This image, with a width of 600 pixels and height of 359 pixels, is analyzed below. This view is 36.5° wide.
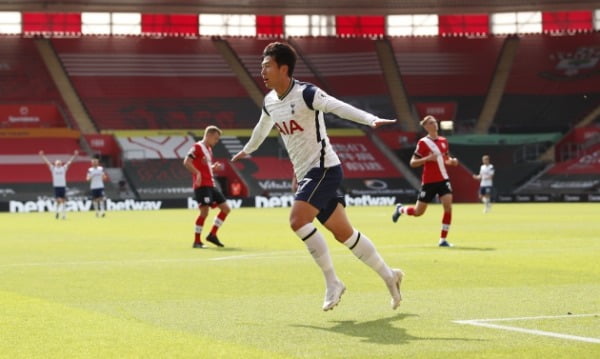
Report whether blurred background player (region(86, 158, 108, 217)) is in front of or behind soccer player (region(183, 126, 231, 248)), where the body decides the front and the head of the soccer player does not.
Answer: behind

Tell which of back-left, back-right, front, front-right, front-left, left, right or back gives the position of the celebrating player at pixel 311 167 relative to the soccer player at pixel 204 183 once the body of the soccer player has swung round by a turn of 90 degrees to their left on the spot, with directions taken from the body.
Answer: back-right

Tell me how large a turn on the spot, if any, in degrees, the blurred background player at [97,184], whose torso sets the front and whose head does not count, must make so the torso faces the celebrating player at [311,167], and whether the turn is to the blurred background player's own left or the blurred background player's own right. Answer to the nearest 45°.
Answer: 0° — they already face them

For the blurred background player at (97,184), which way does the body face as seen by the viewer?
toward the camera

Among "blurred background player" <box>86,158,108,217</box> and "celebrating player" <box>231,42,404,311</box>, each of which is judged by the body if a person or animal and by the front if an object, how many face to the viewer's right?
0

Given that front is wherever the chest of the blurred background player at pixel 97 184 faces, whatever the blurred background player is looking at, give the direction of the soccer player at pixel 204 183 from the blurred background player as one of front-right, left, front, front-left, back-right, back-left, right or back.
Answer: front

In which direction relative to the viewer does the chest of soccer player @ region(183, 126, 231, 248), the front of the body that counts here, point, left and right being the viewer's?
facing the viewer and to the right of the viewer
